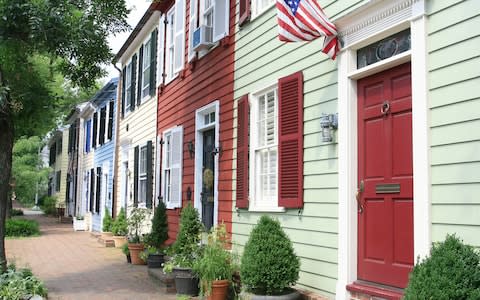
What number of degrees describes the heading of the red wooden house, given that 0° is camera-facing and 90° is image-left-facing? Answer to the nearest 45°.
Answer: approximately 45°

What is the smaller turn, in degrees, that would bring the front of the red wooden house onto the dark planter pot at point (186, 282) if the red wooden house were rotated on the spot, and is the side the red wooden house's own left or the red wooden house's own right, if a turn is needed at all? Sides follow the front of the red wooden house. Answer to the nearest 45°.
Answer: approximately 45° to the red wooden house's own left

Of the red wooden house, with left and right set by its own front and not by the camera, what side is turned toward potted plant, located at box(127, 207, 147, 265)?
right

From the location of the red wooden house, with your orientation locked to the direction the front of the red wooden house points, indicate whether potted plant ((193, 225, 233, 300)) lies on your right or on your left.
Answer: on your left

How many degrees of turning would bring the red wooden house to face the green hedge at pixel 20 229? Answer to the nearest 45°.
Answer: approximately 90° to its right

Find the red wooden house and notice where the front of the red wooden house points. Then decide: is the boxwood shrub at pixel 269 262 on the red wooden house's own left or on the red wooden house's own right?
on the red wooden house's own left

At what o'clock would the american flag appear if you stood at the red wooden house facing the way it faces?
The american flag is roughly at 10 o'clock from the red wooden house.

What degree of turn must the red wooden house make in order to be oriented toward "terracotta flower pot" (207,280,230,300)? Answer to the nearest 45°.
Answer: approximately 45° to its left

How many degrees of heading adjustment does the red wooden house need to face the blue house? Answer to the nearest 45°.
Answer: approximately 135° to its right

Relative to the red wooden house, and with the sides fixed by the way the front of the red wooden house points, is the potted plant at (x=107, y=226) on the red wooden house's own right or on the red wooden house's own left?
on the red wooden house's own right

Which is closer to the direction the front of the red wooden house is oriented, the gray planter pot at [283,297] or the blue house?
the gray planter pot
